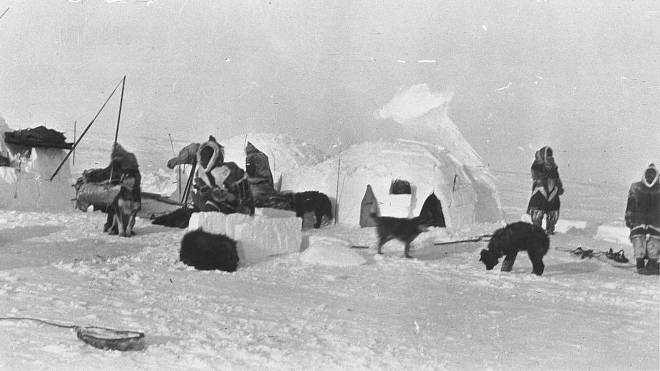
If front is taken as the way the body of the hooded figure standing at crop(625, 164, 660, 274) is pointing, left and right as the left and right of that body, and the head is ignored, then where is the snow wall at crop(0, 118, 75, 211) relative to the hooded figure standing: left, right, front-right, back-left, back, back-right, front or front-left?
right

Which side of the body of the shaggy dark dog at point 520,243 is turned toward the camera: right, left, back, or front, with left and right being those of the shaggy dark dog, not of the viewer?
left

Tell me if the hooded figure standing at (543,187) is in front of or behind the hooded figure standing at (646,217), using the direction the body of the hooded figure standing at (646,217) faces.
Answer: behind

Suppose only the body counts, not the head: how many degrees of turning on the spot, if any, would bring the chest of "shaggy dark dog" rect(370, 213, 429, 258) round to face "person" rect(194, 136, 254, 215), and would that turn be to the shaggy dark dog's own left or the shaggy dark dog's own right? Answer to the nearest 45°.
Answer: approximately 180°

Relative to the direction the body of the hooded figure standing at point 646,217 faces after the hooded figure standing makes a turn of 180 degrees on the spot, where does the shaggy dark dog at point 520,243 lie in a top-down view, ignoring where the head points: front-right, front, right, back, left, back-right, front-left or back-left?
back-left

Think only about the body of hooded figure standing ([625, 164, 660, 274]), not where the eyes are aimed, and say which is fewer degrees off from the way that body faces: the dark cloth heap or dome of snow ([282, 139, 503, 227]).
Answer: the dark cloth heap

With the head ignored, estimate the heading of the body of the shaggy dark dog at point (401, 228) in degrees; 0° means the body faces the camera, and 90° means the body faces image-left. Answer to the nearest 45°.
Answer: approximately 270°
